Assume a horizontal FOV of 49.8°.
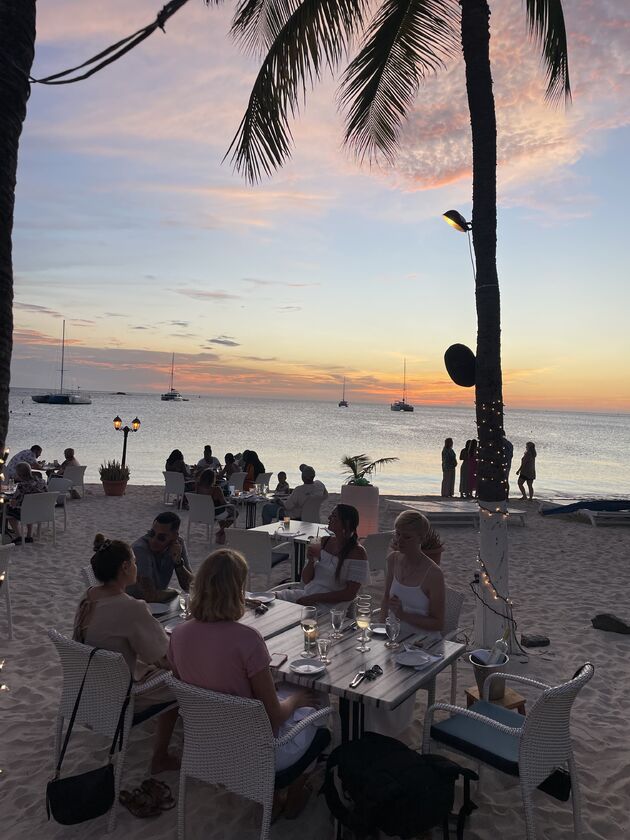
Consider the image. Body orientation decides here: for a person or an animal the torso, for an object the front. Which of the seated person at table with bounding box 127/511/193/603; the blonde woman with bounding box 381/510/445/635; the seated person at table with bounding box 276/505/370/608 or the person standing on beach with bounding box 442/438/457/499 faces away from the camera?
the person standing on beach

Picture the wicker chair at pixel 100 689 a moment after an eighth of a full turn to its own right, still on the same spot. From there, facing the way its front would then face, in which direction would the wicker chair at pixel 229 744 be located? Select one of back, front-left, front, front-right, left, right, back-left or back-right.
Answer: front-right

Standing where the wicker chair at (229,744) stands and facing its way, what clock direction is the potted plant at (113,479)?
The potted plant is roughly at 10 o'clock from the wicker chair.

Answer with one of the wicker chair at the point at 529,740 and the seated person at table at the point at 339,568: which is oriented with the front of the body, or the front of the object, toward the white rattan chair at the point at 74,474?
the wicker chair

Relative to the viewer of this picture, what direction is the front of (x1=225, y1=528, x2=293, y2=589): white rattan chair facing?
facing away from the viewer and to the right of the viewer

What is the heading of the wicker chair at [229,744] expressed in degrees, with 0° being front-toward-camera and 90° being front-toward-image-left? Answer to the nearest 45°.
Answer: approximately 225°

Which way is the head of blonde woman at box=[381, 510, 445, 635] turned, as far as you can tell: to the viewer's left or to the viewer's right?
to the viewer's left

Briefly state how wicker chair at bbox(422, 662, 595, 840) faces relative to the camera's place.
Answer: facing away from the viewer and to the left of the viewer

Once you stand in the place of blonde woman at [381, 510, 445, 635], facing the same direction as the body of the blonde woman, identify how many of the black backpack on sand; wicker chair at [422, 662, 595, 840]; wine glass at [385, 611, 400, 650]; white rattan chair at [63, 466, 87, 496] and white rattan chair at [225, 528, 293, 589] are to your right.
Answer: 2

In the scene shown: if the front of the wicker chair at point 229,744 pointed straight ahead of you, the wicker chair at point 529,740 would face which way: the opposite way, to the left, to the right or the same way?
to the left

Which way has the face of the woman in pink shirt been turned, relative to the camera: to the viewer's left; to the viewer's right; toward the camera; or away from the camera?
away from the camera

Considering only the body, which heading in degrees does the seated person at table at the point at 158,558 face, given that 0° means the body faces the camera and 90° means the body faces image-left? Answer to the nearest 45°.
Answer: approximately 0°

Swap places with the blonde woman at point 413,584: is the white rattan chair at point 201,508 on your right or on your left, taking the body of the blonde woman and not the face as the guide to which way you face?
on your right

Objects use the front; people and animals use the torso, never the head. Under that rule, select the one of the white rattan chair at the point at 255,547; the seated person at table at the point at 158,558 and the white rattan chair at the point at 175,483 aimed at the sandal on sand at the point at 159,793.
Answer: the seated person at table
